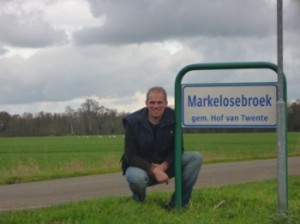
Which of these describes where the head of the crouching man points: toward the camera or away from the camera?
toward the camera

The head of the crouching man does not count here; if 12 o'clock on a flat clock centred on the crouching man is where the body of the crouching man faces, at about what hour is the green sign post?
The green sign post is roughly at 9 o'clock from the crouching man.

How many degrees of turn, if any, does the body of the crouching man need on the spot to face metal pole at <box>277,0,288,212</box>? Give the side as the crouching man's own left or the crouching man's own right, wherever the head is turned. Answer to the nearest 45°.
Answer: approximately 90° to the crouching man's own left

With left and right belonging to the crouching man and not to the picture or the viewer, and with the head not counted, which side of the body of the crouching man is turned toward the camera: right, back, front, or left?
front
